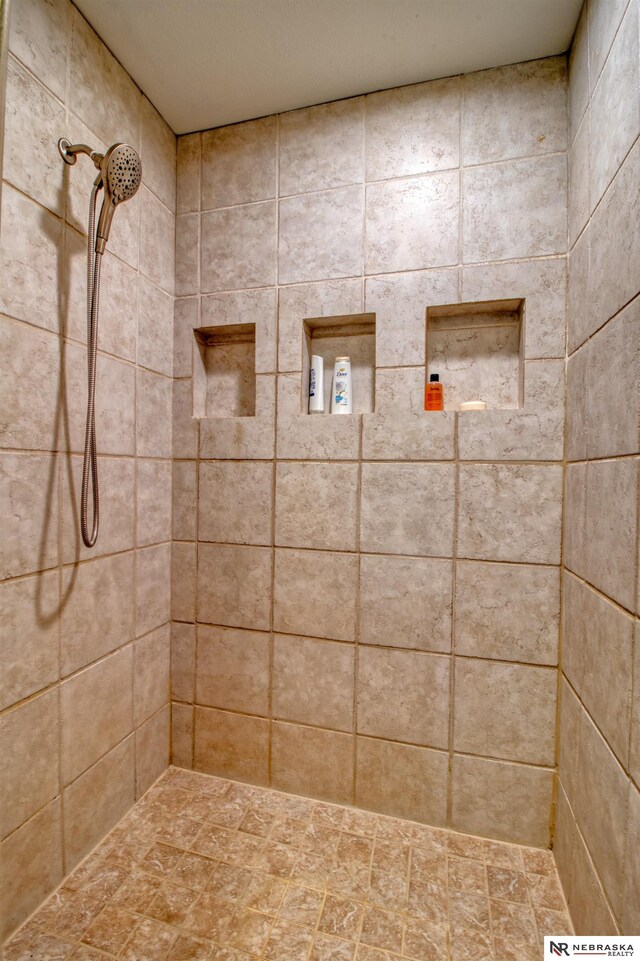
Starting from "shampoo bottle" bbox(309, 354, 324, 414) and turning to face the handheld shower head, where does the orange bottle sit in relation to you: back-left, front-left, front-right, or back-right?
back-left

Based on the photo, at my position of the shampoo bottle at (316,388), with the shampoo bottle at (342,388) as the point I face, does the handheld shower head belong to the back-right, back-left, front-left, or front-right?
back-right

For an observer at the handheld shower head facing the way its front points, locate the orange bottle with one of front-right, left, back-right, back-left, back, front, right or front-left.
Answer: front-left

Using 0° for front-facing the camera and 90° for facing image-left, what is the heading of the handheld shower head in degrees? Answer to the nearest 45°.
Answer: approximately 315°
